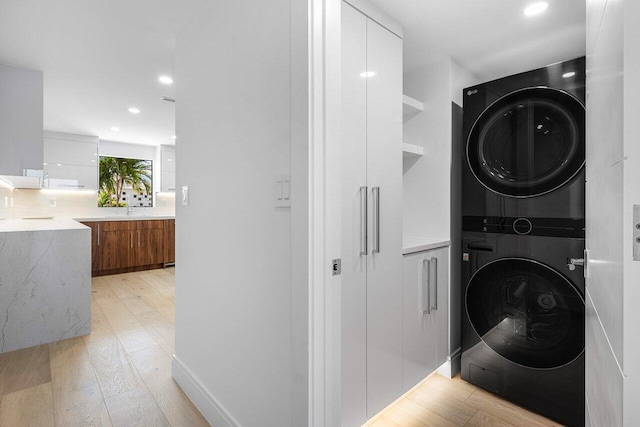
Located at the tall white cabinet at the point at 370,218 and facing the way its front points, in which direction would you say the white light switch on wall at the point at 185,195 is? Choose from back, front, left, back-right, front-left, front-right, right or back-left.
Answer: back-right

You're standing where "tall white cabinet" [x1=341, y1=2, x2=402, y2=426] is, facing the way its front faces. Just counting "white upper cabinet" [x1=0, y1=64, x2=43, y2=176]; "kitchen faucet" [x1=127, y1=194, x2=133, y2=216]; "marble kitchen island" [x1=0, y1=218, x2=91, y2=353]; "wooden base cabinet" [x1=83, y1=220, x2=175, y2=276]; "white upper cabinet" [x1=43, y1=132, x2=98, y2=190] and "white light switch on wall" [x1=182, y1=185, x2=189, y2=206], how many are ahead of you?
0

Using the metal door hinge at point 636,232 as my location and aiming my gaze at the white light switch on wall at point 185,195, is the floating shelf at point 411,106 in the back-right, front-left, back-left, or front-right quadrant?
front-right

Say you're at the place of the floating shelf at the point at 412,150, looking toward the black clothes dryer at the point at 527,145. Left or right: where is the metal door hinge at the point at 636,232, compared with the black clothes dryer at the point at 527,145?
right

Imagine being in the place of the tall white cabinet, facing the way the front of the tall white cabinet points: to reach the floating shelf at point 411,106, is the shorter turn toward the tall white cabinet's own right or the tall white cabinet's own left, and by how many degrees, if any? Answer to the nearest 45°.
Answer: approximately 135° to the tall white cabinet's own left

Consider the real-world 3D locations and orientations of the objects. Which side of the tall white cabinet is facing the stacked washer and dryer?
left

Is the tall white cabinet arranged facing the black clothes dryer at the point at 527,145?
no

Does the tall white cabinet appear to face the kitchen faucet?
no

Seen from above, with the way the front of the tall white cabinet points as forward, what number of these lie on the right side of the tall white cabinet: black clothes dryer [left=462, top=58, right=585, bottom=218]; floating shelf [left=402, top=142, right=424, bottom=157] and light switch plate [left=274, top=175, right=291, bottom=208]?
1

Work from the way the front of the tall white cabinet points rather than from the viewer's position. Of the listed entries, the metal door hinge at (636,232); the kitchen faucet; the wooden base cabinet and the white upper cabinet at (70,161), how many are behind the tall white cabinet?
3

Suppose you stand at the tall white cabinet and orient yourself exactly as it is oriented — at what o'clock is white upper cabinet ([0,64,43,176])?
The white upper cabinet is roughly at 5 o'clock from the tall white cabinet.

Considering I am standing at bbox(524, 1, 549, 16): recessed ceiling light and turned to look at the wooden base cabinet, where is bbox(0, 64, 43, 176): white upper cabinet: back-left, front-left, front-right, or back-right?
front-left
